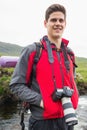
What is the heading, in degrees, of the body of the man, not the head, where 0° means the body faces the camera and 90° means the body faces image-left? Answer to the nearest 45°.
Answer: approximately 315°
